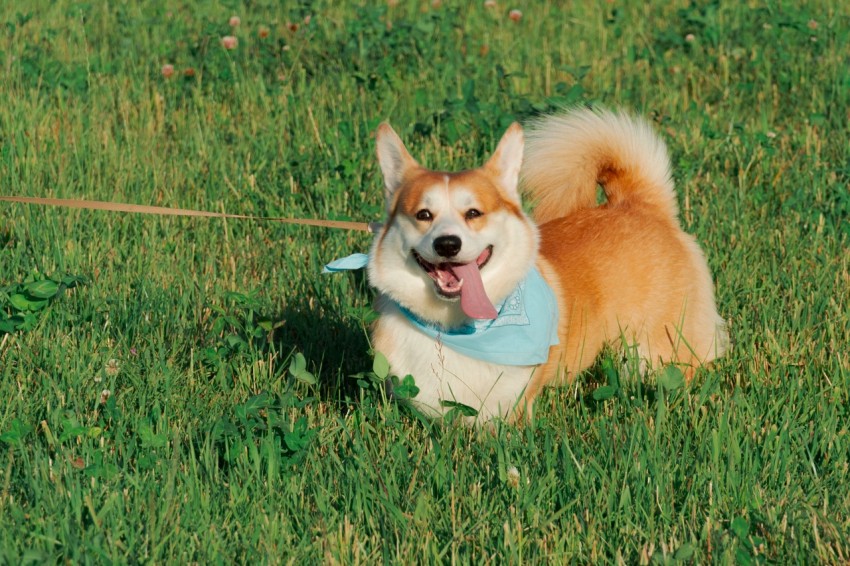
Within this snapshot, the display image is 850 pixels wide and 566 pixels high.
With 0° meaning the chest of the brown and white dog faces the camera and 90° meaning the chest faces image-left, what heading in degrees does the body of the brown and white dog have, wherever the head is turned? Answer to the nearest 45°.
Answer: approximately 45°
